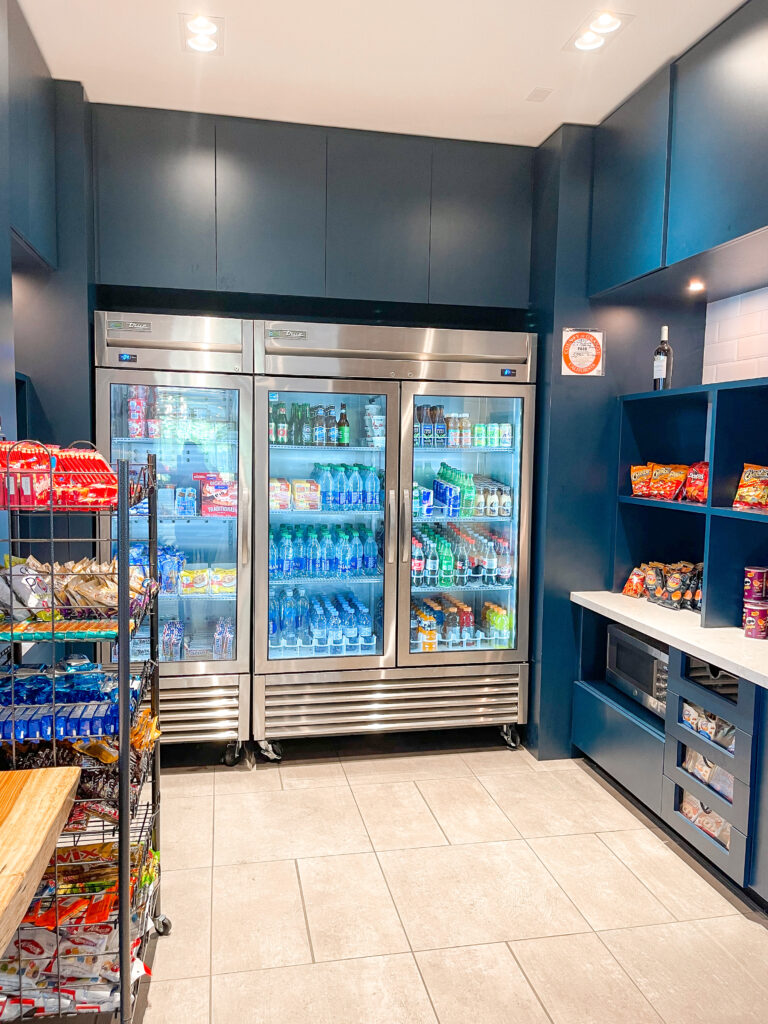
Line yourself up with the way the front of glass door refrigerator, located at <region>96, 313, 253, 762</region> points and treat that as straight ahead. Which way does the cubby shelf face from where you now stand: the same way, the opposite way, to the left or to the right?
to the right

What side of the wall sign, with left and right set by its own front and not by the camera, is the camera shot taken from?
front

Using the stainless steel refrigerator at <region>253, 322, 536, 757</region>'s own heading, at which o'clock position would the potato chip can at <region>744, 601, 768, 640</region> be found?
The potato chip can is roughly at 10 o'clock from the stainless steel refrigerator.

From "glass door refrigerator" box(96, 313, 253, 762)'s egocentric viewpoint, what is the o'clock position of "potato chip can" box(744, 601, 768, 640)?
The potato chip can is roughly at 10 o'clock from the glass door refrigerator.

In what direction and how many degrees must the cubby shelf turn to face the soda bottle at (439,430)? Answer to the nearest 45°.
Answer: approximately 45° to its right

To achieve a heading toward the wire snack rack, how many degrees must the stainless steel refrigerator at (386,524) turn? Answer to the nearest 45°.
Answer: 0° — it already faces it

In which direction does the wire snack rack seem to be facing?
to the viewer's right

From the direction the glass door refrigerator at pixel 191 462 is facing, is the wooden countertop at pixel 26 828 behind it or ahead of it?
ahead

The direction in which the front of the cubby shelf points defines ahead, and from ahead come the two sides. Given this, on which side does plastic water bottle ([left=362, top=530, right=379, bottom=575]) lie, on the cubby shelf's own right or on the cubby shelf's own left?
on the cubby shelf's own right

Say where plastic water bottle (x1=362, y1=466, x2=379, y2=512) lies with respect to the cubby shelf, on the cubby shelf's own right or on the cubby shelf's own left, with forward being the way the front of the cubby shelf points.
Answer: on the cubby shelf's own right

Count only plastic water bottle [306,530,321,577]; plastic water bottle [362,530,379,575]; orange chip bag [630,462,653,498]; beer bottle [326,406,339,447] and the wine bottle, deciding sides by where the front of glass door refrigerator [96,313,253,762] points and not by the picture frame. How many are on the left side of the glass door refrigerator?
5

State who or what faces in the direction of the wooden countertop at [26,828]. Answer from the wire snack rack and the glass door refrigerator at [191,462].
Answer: the glass door refrigerator

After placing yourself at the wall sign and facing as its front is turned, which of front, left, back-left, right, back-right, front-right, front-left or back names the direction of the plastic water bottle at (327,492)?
right

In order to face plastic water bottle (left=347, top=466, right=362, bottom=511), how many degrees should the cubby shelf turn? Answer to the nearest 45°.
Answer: approximately 45° to its right
